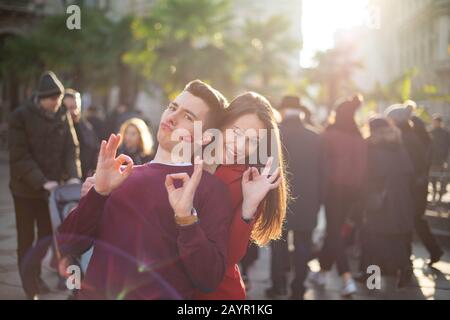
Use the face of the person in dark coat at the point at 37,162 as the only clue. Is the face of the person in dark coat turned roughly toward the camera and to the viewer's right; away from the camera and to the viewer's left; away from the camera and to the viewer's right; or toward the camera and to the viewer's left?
toward the camera and to the viewer's right

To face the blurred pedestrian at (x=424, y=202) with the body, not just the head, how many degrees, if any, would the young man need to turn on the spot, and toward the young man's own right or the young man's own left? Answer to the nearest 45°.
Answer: approximately 135° to the young man's own left

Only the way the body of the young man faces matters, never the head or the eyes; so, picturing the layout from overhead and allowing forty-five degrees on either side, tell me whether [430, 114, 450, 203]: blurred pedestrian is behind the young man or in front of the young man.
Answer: behind

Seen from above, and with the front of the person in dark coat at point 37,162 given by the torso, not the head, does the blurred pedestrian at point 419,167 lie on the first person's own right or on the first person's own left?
on the first person's own left

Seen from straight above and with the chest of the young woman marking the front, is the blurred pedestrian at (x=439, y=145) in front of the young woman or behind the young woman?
behind

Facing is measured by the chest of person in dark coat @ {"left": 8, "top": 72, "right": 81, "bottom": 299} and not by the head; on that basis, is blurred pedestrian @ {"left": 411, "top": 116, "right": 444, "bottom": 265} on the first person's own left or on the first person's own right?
on the first person's own left

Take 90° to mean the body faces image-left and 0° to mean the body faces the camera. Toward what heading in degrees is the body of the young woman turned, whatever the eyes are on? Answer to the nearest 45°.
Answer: approximately 45°
